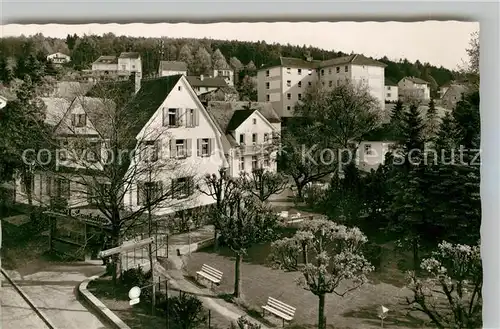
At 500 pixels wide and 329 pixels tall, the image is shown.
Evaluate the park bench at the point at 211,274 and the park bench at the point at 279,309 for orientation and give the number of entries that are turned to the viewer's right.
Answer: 0

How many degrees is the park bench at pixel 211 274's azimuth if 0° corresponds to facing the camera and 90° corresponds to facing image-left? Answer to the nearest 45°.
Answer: approximately 45°
